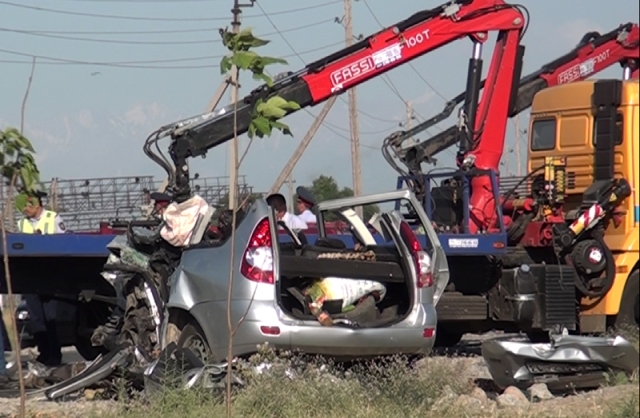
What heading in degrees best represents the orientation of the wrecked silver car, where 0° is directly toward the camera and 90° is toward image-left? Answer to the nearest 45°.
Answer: approximately 135°

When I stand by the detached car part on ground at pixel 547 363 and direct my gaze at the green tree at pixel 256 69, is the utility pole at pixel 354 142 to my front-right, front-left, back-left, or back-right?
back-right

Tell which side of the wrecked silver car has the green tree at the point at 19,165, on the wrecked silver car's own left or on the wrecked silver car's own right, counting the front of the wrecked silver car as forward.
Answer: on the wrecked silver car's own left

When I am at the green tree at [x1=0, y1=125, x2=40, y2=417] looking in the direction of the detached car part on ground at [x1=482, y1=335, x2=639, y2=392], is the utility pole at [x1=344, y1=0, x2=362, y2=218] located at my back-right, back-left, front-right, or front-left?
front-left

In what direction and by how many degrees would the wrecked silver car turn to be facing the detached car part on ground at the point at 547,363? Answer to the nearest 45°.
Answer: approximately 135° to its right

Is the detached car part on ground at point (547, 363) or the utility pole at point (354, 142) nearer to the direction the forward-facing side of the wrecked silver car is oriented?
the utility pole

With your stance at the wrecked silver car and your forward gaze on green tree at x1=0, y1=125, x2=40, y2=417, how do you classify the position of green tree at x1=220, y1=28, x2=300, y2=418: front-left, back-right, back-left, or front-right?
front-left

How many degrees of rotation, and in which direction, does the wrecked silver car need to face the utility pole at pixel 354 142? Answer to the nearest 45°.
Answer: approximately 45° to its right
